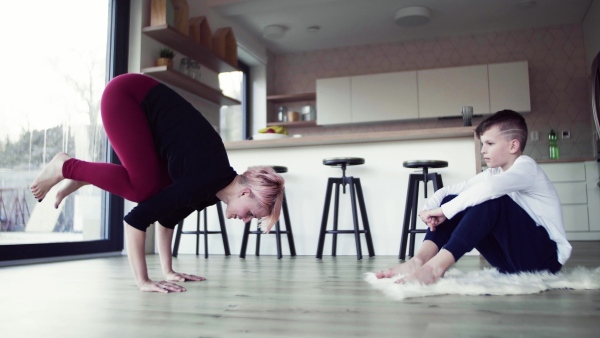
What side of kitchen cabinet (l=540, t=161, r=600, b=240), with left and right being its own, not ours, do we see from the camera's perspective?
front

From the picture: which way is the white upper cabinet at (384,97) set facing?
toward the camera

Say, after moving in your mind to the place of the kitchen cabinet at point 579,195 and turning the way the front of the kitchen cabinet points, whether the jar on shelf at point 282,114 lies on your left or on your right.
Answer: on your right

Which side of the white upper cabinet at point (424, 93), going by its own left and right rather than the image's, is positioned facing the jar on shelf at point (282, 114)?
right

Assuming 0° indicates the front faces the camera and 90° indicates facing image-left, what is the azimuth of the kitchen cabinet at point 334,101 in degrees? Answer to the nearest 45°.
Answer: approximately 0°

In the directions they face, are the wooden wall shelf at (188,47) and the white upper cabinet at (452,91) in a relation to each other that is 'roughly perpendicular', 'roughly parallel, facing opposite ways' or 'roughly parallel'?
roughly perpendicular

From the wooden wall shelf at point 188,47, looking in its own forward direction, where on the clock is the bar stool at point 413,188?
The bar stool is roughly at 12 o'clock from the wooden wall shelf.

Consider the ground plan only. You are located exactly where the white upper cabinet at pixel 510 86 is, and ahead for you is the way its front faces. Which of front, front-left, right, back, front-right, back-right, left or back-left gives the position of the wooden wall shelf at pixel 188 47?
front-right

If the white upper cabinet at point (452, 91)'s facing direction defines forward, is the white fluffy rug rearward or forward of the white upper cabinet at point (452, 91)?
forward

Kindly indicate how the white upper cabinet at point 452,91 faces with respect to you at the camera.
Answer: facing the viewer

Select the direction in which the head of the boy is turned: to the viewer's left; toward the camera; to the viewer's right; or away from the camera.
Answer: to the viewer's left

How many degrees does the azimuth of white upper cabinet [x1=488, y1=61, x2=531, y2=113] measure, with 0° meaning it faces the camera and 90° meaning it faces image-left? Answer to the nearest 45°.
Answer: approximately 0°
